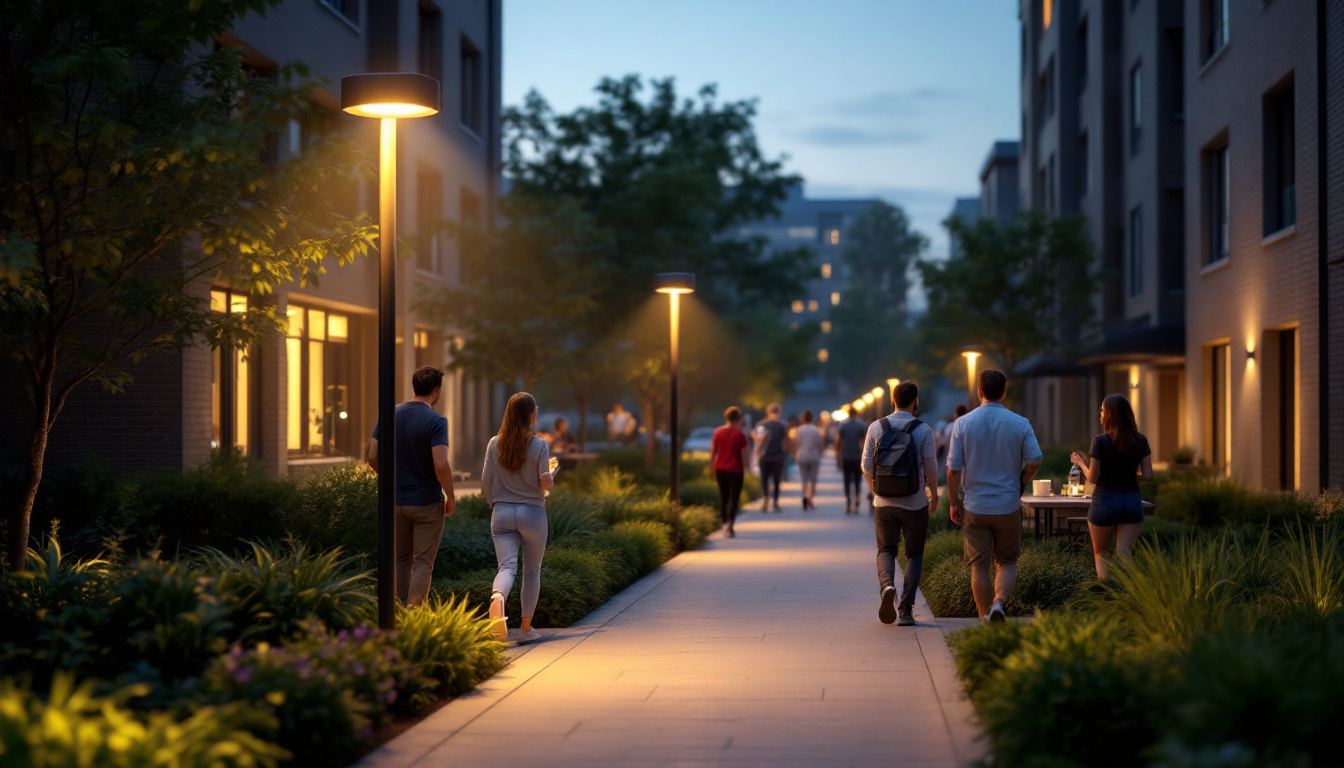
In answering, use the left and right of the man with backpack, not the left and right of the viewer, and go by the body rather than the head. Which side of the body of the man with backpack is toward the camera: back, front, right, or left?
back

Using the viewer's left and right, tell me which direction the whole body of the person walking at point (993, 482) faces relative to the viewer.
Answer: facing away from the viewer

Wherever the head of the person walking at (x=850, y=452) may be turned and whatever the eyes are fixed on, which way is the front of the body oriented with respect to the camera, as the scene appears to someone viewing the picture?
away from the camera

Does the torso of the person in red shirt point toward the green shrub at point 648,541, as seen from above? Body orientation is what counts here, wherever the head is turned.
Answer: no

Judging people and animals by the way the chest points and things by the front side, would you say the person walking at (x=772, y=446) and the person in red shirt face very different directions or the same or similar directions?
same or similar directions

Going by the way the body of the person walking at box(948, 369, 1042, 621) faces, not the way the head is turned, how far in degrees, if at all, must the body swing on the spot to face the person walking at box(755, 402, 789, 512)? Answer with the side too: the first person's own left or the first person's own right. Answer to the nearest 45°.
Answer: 0° — they already face them

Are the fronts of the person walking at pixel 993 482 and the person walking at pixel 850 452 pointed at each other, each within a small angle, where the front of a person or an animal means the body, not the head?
no

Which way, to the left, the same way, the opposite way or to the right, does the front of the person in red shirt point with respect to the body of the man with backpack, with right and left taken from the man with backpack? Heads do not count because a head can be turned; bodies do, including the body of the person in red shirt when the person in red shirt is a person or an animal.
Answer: the same way

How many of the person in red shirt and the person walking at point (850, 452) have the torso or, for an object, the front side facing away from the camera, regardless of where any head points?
2

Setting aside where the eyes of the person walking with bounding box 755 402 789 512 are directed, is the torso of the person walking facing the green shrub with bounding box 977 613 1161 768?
no

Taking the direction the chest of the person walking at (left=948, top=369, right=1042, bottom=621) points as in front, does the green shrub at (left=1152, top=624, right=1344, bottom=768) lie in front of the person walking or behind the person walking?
behind
